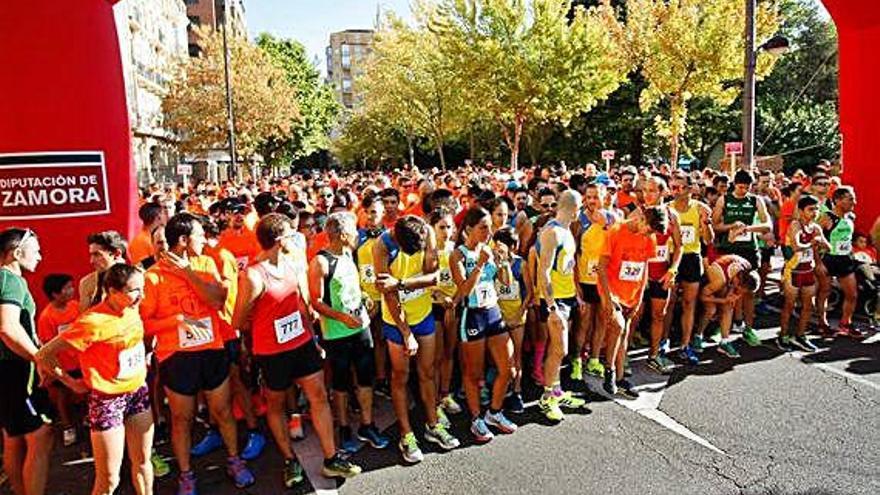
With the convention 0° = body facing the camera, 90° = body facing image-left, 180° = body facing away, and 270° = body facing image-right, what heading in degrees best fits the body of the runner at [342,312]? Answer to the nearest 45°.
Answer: approximately 315°

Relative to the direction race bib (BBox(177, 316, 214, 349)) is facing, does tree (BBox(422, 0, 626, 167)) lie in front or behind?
behind

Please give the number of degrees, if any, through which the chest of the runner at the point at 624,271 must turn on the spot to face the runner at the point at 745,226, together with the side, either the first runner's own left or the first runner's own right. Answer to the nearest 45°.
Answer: approximately 90° to the first runner's own left

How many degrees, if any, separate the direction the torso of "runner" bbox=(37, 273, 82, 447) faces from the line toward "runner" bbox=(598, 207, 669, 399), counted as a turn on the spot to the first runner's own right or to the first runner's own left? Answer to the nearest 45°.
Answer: approximately 45° to the first runner's own left

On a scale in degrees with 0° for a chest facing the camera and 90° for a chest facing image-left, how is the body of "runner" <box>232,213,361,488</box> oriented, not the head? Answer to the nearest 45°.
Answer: approximately 315°

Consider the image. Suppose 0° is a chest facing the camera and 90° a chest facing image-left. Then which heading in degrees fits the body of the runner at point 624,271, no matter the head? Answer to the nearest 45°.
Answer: approximately 315°

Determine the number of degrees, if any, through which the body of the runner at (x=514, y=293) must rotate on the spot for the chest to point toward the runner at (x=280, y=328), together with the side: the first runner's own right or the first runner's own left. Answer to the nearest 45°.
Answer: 0° — they already face them
